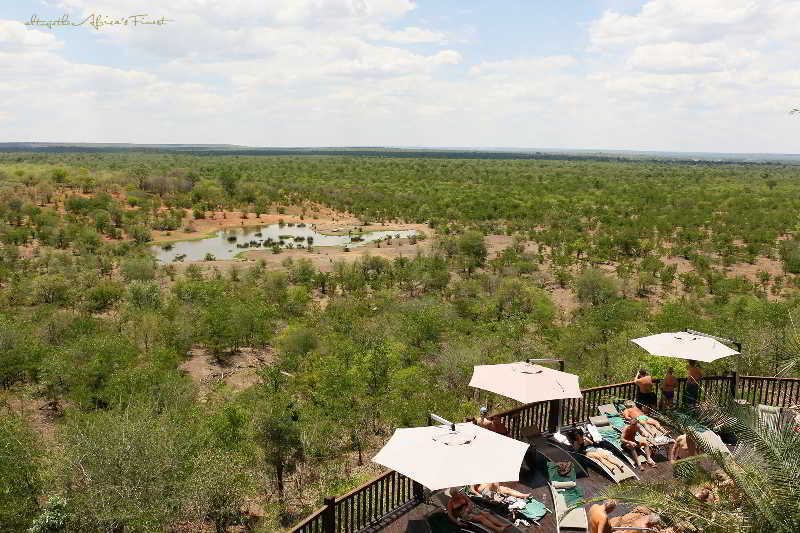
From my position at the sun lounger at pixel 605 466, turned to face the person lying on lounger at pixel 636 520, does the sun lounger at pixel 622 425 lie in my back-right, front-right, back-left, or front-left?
back-left

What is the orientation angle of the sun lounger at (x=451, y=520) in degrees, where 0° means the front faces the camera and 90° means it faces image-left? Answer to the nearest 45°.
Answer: approximately 315°
